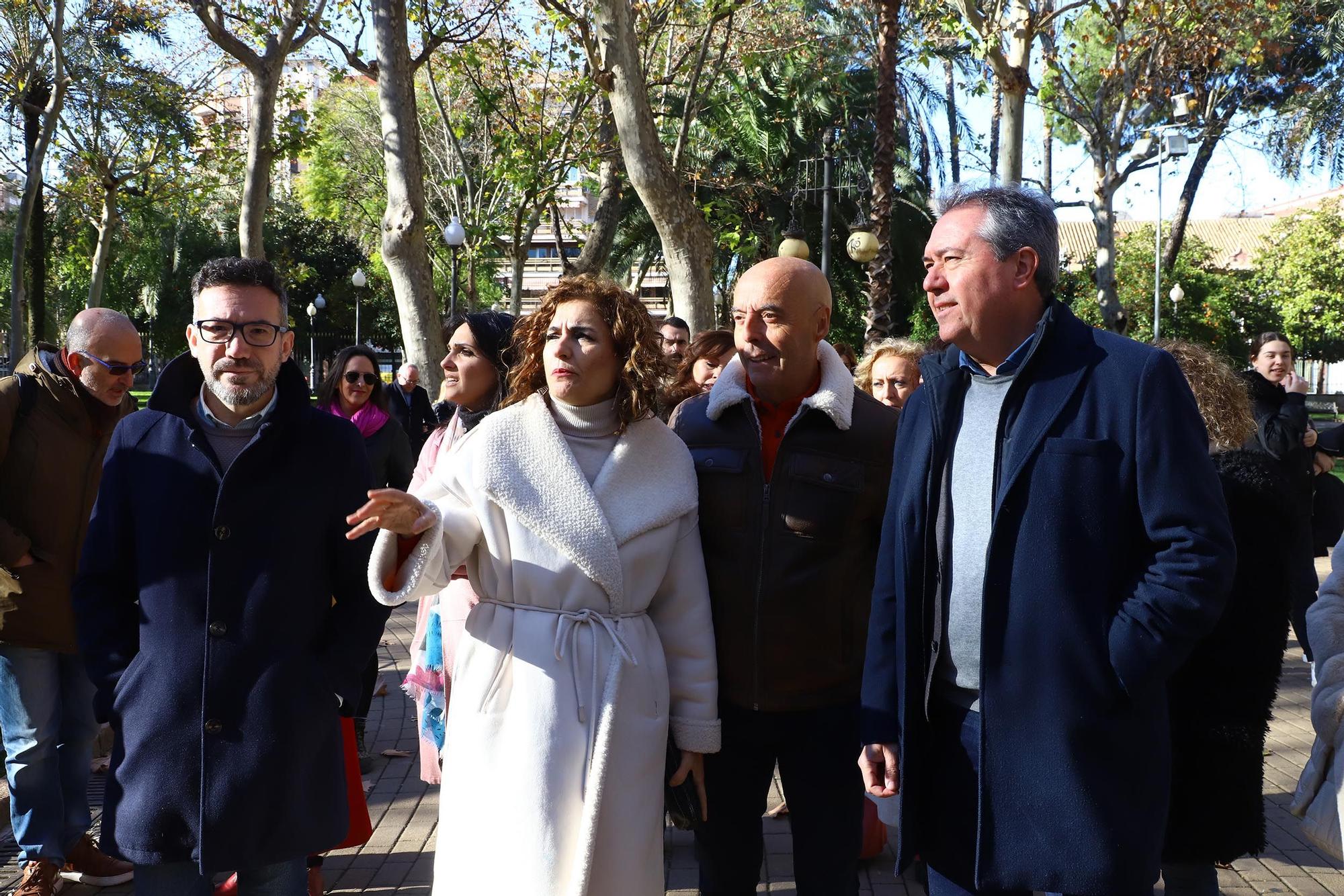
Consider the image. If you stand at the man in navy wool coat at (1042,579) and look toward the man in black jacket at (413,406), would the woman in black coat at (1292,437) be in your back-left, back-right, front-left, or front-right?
front-right

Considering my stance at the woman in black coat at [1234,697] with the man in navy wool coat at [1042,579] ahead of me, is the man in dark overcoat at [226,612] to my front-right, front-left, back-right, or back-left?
front-right

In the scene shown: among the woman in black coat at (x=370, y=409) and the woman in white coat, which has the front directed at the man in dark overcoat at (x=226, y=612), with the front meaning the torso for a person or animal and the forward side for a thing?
the woman in black coat

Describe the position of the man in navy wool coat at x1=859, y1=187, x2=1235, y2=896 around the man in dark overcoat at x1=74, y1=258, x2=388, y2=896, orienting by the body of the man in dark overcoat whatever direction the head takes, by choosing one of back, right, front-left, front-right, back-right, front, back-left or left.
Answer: front-left

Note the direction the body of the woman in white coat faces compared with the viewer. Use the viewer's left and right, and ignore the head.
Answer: facing the viewer

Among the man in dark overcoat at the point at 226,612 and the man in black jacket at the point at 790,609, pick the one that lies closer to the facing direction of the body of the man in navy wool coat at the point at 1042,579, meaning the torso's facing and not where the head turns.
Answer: the man in dark overcoat

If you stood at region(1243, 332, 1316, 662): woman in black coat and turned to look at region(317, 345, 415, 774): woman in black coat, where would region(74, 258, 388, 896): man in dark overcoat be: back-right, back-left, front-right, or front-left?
front-left

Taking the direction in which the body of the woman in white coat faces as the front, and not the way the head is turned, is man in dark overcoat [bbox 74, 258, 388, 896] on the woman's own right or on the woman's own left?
on the woman's own right

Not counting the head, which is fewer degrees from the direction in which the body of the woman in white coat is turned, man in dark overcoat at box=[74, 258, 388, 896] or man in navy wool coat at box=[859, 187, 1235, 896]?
the man in navy wool coat

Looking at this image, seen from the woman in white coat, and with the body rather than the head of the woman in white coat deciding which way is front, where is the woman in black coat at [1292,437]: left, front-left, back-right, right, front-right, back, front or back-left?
back-left

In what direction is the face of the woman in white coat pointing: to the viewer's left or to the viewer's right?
to the viewer's left

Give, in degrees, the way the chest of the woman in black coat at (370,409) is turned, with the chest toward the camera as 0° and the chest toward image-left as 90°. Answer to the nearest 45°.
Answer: approximately 0°

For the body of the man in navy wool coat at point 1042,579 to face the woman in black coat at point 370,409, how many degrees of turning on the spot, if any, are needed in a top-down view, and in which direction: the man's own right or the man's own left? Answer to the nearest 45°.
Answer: approximately 90° to the man's own right

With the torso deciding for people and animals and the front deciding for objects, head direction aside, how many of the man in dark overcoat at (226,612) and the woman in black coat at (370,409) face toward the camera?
2

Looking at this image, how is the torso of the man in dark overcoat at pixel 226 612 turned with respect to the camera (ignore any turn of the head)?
toward the camera
